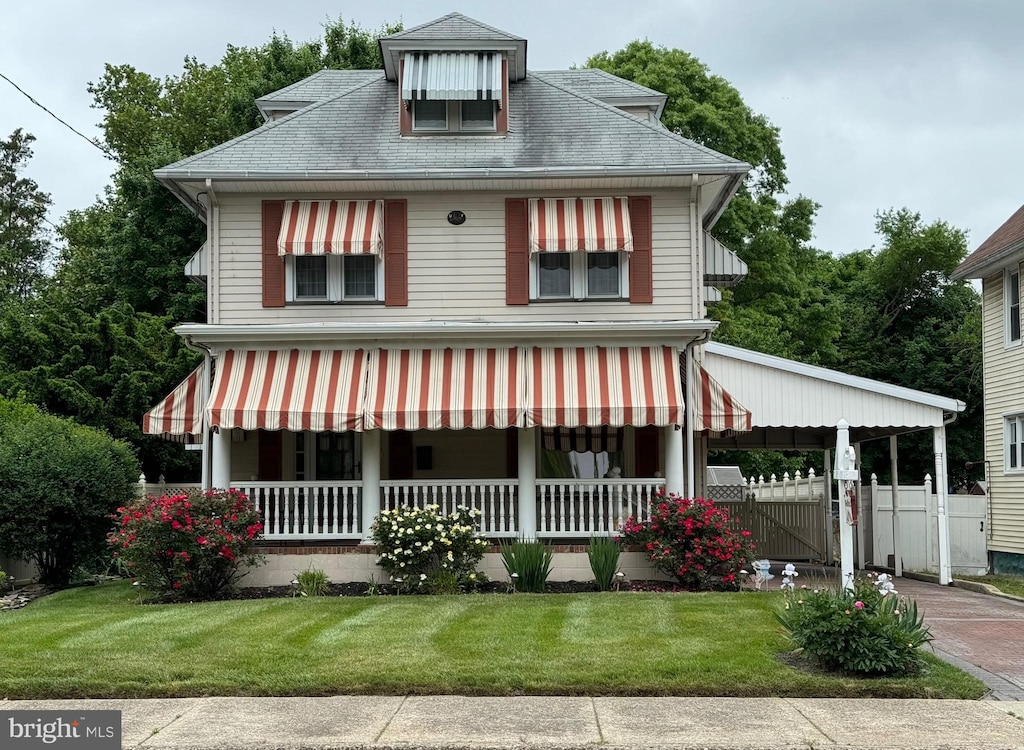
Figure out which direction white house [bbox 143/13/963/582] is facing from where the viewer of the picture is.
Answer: facing the viewer

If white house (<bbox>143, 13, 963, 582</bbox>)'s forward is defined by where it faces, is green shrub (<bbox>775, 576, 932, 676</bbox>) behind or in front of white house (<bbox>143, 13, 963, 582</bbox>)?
in front

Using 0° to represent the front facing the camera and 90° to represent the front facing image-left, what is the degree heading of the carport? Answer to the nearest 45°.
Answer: approximately 0°

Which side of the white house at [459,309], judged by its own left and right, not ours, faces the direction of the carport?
left

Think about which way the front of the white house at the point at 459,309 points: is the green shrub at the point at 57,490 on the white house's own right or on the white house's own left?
on the white house's own right

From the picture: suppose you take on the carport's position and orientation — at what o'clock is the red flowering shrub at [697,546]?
The red flowering shrub is roughly at 1 o'clock from the carport.

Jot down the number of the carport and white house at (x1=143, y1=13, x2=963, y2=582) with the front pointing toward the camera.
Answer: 2

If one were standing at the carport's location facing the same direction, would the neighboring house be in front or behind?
behind

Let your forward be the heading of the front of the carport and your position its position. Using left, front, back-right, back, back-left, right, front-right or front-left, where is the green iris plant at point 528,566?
front-right
